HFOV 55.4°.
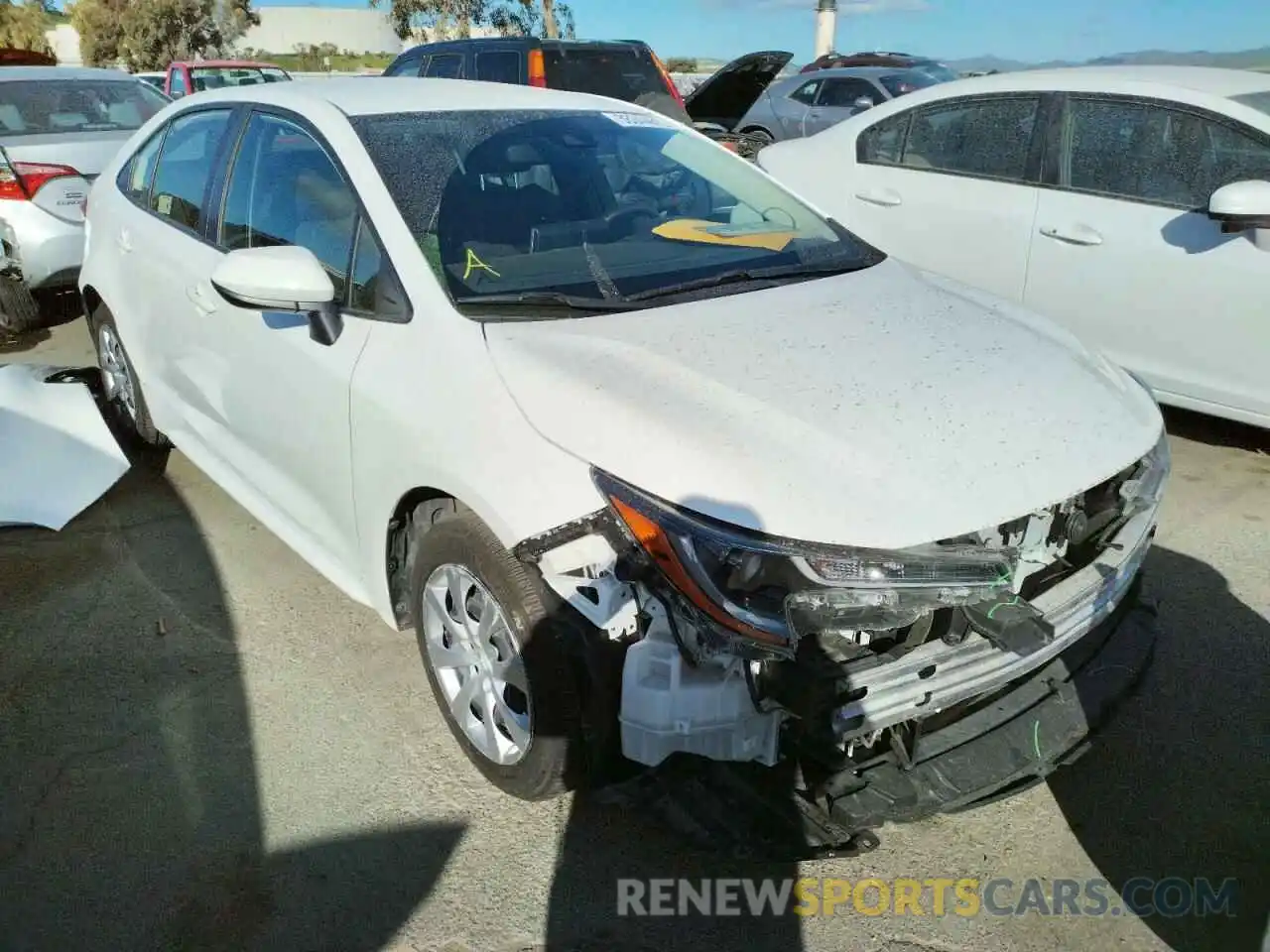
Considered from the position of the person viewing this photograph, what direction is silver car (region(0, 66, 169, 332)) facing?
facing away from the viewer and to the left of the viewer

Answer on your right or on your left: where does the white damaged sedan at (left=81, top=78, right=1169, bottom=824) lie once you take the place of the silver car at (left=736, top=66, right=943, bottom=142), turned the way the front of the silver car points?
on your right

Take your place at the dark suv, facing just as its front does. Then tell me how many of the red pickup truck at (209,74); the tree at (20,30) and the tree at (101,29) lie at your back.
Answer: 0

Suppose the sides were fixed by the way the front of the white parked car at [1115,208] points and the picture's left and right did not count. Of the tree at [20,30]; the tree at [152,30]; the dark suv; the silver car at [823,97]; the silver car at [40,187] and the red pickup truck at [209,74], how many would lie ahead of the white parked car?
0

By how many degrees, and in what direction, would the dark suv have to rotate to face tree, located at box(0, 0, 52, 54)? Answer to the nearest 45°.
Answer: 0° — it already faces it

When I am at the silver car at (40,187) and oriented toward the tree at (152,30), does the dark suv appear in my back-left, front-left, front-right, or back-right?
front-right

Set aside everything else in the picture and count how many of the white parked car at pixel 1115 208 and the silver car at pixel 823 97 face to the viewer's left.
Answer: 0

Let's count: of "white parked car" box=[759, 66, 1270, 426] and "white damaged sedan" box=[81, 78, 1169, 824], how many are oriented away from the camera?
0

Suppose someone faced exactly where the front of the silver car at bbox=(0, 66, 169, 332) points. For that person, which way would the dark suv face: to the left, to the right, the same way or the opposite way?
the same way

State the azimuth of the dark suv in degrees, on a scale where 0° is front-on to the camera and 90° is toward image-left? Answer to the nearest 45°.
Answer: approximately 135°

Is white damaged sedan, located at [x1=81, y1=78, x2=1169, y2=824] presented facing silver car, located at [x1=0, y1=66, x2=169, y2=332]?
no

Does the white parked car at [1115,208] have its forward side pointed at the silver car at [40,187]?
no

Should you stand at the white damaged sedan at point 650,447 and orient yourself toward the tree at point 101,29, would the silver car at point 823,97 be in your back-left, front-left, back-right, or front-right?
front-right

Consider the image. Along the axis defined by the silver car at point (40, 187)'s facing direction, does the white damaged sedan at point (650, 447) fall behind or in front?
behind

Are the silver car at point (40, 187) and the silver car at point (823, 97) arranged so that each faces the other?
no

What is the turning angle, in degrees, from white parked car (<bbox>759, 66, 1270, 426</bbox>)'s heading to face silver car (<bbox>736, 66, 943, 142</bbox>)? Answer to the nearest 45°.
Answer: approximately 135° to its left

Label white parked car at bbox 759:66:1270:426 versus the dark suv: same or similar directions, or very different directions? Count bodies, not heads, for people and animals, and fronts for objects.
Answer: very different directions

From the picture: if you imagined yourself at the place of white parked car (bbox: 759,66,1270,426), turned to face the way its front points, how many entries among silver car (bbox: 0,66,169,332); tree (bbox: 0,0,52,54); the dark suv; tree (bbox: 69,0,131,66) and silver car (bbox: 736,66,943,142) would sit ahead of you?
0
